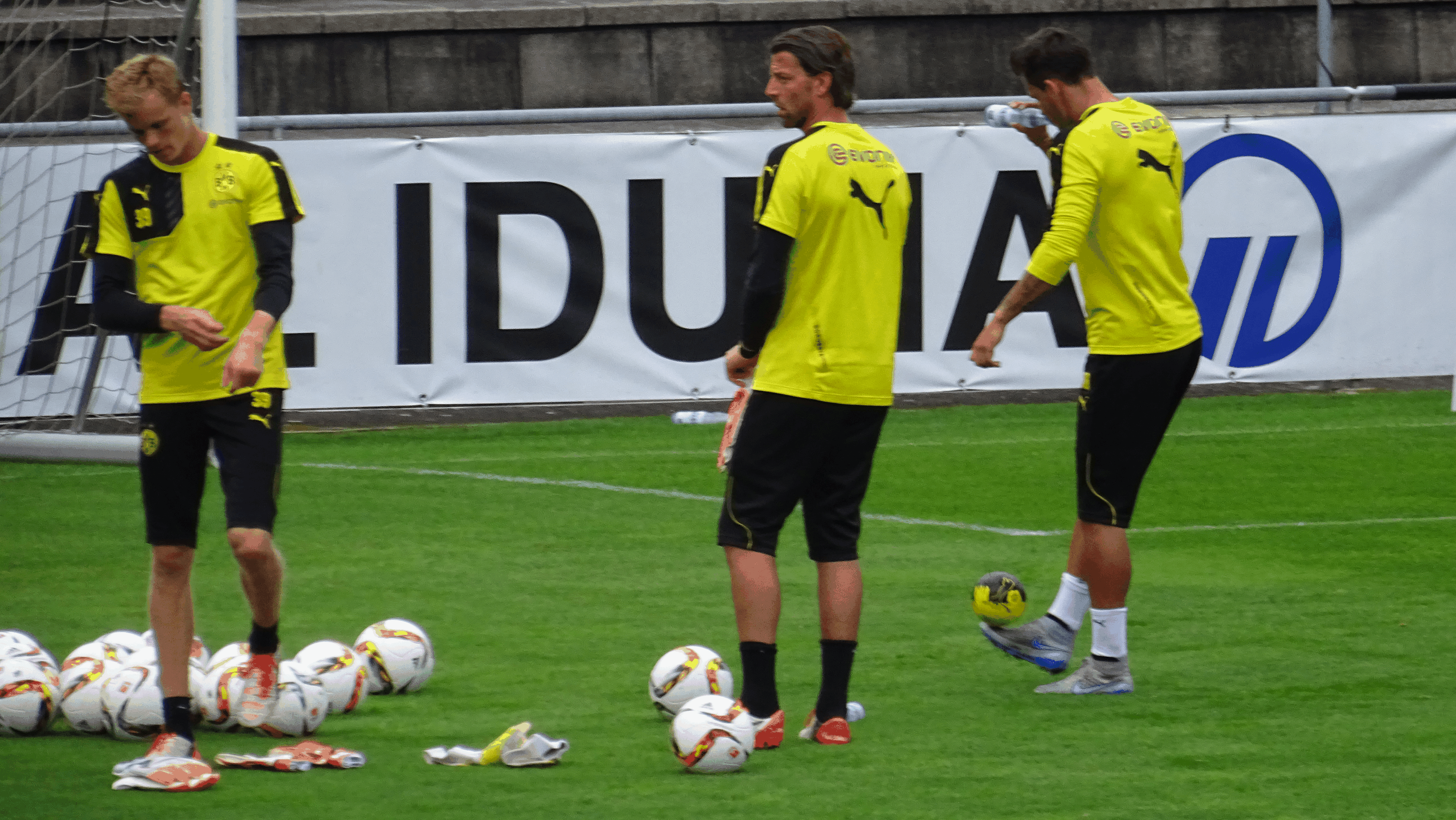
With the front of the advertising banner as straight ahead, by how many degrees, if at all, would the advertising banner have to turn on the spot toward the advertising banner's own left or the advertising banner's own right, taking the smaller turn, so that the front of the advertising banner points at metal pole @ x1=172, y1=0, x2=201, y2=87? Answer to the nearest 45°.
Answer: approximately 90° to the advertising banner's own right

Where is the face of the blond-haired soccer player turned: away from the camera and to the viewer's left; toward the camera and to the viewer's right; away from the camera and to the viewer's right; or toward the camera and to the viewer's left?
toward the camera and to the viewer's left

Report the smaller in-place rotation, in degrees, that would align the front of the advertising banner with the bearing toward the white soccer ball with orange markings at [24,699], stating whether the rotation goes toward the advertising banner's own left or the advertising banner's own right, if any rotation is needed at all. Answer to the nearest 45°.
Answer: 0° — it already faces it

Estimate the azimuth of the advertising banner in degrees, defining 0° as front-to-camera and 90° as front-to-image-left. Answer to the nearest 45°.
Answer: approximately 0°

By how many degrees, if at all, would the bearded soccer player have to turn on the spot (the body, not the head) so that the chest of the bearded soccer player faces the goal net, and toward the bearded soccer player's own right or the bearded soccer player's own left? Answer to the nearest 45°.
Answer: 0° — they already face it

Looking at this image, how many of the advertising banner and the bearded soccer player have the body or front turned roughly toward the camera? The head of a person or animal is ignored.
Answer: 1

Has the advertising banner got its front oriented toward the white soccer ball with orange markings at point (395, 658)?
yes

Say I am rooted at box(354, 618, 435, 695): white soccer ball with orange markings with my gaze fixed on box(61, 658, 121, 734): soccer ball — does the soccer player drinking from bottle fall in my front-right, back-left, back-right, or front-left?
back-left

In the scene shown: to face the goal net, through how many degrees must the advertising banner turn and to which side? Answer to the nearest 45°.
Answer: approximately 90° to its right

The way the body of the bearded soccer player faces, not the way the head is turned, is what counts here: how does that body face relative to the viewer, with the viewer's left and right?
facing away from the viewer and to the left of the viewer

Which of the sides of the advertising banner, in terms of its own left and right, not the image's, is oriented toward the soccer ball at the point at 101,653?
front

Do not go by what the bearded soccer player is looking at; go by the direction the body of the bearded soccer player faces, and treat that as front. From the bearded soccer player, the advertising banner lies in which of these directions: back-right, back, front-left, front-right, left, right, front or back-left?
front-right
